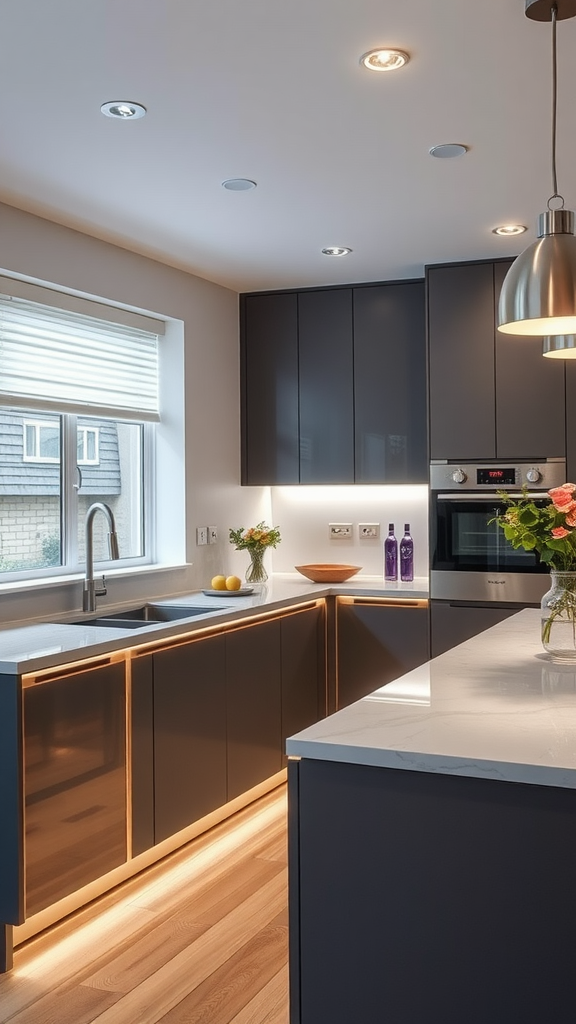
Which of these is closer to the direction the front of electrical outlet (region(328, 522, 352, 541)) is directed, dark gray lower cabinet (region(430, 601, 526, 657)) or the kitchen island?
the kitchen island

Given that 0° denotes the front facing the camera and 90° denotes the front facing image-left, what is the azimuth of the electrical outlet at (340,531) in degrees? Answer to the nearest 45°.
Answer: approximately 0°

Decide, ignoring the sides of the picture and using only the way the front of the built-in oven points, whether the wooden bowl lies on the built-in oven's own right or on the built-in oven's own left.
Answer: on the built-in oven's own right

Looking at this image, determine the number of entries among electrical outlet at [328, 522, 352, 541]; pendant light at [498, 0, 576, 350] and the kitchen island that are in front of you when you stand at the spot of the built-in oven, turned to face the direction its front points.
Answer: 2

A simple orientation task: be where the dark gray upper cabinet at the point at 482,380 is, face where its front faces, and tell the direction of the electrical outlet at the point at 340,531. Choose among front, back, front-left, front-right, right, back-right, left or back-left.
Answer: back-right
